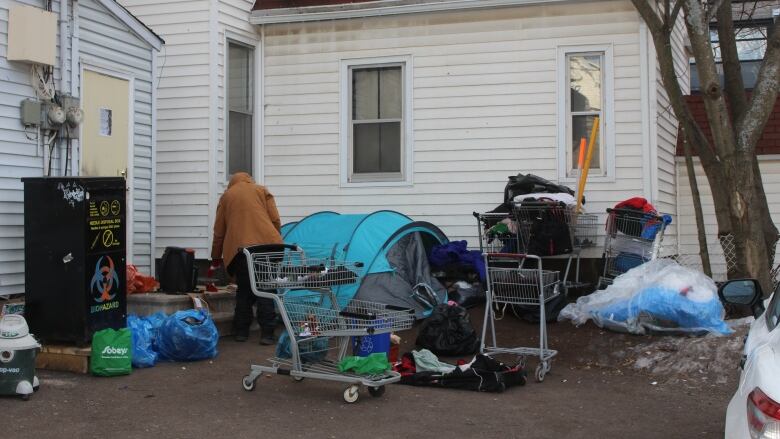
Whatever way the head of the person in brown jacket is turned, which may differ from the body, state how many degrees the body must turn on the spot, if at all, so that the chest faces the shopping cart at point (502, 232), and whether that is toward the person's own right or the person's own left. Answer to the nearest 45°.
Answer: approximately 90° to the person's own right

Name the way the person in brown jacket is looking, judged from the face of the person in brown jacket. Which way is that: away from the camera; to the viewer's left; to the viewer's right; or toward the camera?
away from the camera

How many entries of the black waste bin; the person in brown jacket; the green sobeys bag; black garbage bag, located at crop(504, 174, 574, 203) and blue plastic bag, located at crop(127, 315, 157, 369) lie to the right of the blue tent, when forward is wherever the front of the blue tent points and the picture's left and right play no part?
4

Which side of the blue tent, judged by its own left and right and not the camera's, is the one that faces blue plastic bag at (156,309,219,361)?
right

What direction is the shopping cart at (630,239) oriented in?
away from the camera

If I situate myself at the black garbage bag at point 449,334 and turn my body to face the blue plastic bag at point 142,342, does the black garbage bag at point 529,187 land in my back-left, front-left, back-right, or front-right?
back-right

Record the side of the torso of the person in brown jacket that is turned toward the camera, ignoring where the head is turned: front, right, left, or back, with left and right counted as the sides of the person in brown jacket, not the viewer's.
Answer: back

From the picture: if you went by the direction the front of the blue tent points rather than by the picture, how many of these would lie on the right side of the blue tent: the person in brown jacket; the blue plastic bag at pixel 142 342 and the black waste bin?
3

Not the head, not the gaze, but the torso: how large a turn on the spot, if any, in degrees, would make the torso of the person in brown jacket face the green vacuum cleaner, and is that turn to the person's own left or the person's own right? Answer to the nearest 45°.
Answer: approximately 135° to the person's own left

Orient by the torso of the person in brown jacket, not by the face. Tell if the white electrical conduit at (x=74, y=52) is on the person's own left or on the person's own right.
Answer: on the person's own left

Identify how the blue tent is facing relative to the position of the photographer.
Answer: facing the viewer and to the right of the viewer

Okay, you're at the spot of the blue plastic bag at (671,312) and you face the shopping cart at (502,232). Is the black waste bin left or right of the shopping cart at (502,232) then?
left
